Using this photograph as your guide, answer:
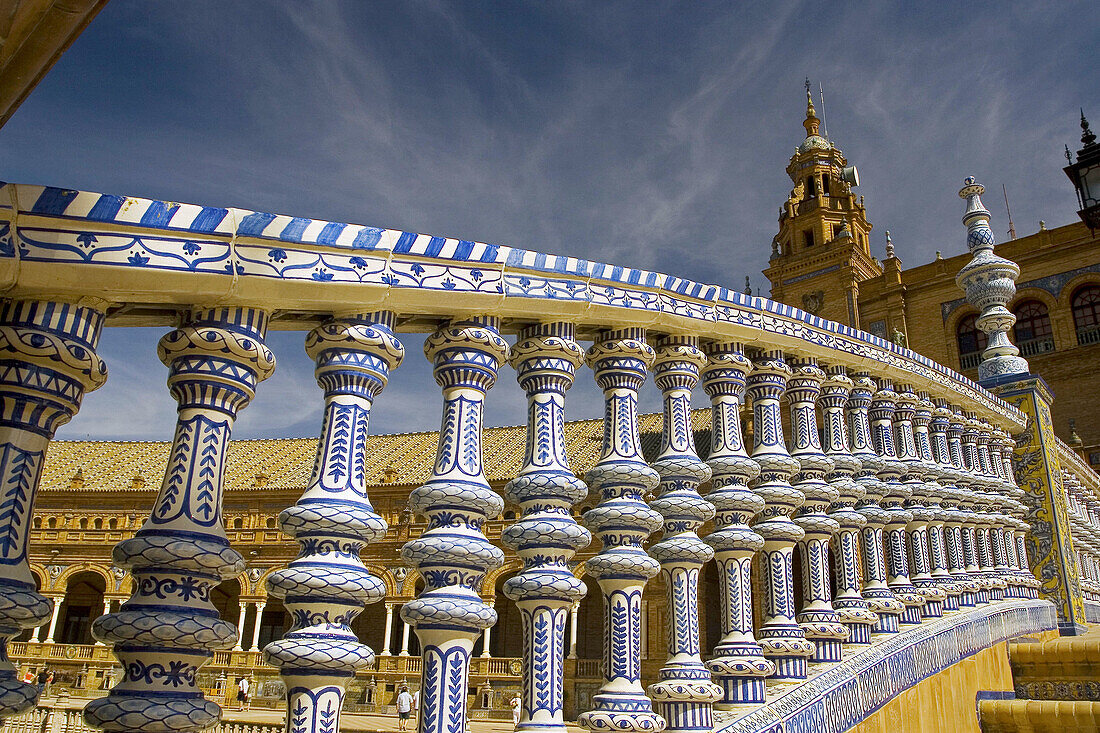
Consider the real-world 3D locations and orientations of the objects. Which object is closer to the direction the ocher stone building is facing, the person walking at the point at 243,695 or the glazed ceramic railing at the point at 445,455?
the glazed ceramic railing

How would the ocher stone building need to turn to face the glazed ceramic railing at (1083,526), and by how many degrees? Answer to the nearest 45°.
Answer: approximately 45° to its left

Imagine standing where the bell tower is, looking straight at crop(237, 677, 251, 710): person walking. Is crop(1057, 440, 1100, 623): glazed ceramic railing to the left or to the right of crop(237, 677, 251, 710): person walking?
left

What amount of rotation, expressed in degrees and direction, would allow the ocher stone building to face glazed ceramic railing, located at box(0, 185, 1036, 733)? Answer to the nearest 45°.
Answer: approximately 45° to its left

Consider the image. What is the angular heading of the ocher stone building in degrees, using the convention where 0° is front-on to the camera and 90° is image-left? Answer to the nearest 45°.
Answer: approximately 45°

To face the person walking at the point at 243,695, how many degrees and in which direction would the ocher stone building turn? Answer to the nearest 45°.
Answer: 0° — it already faces them
